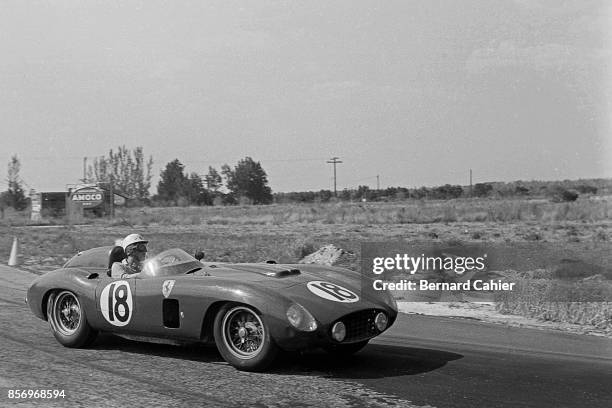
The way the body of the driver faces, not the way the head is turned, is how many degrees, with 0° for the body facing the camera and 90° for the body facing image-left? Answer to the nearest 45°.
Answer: approximately 315°

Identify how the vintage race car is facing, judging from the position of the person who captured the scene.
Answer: facing the viewer and to the right of the viewer

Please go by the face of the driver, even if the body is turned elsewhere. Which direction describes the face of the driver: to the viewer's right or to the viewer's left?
to the viewer's right
